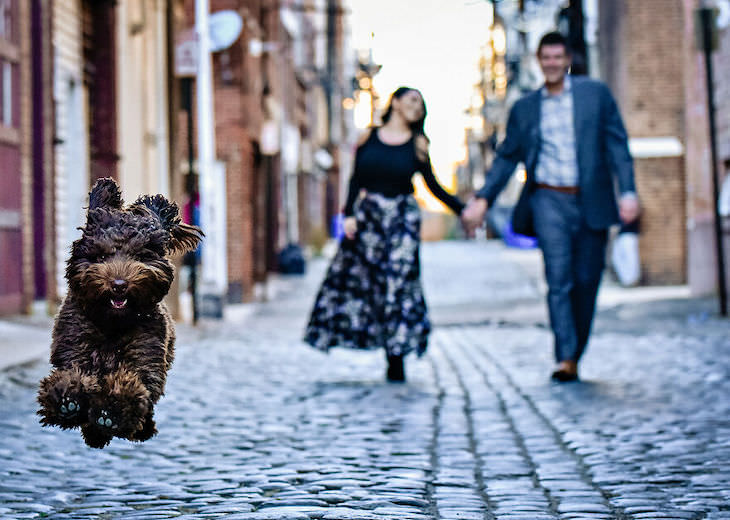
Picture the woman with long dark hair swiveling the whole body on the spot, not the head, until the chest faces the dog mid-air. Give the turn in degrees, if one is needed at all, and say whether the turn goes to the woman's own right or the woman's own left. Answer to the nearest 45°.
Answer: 0° — they already face it

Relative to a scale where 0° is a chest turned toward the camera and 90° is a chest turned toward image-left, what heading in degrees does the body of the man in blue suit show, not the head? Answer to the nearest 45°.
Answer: approximately 0°

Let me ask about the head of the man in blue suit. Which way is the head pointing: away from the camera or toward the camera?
toward the camera

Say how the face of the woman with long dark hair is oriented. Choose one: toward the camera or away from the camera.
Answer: toward the camera

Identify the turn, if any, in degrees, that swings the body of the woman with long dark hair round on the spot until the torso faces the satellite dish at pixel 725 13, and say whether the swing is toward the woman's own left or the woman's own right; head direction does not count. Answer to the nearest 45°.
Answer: approximately 135° to the woman's own left

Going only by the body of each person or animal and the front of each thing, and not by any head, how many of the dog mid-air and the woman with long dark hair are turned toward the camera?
2

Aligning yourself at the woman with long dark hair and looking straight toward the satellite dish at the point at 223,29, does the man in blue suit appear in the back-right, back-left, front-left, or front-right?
back-right

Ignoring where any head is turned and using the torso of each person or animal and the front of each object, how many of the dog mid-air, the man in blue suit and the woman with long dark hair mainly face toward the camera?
3

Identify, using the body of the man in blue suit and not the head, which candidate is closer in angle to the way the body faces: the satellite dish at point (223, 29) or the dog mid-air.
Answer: the dog mid-air

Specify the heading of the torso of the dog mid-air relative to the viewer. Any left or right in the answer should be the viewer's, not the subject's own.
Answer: facing the viewer

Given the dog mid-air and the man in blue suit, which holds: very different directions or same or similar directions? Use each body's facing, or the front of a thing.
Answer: same or similar directions

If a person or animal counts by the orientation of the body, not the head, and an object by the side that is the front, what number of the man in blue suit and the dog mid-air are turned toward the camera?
2

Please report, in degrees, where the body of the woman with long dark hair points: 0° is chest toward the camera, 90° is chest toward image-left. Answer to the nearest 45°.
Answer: approximately 0°

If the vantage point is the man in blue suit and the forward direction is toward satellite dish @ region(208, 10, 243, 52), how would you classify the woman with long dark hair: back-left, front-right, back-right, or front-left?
front-left
